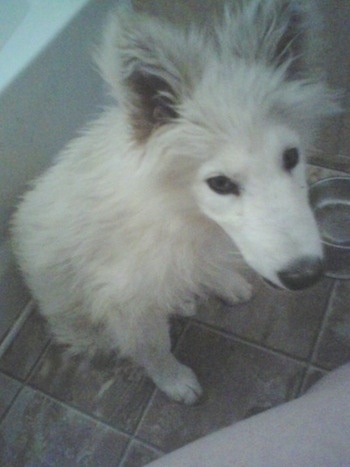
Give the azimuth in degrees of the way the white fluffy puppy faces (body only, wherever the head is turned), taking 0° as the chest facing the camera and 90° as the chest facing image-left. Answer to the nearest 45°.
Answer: approximately 315°
